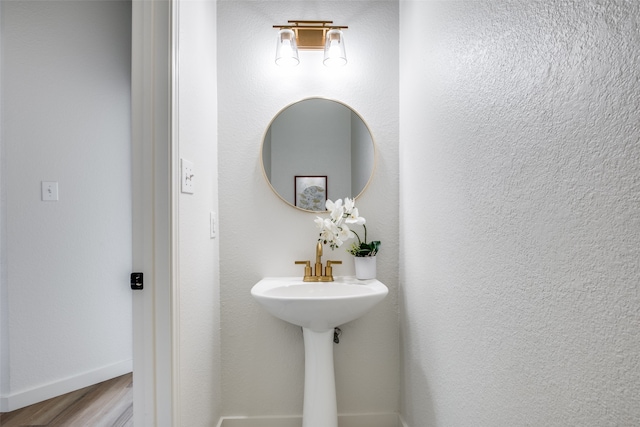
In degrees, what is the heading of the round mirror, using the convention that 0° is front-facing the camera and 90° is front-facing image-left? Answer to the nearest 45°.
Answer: approximately 0°
